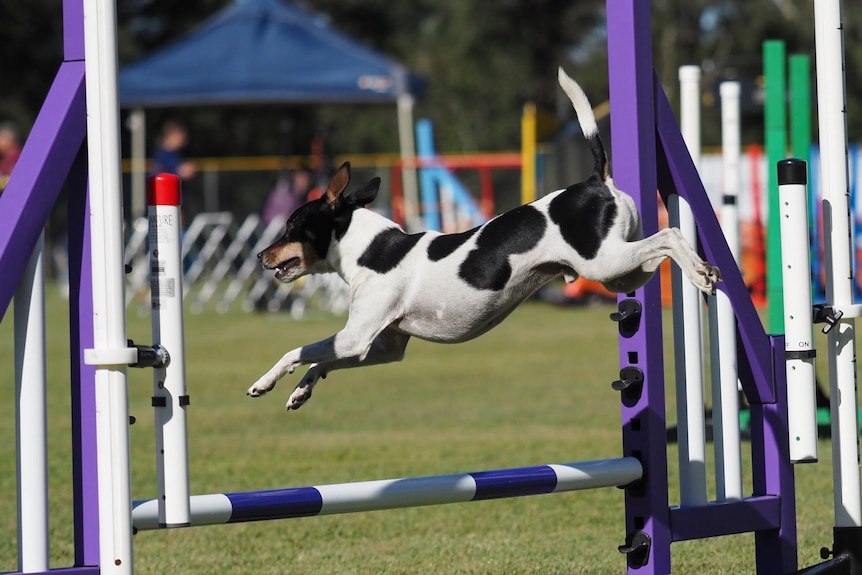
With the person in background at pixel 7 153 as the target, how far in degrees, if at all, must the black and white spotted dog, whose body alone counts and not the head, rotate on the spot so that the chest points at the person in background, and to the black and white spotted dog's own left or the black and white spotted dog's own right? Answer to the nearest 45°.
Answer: approximately 45° to the black and white spotted dog's own right

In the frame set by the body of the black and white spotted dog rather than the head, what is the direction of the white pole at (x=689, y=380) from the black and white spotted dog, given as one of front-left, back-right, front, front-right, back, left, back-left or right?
back-right

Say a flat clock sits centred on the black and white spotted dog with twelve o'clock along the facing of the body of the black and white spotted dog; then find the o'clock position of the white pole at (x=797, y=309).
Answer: The white pole is roughly at 5 o'clock from the black and white spotted dog.

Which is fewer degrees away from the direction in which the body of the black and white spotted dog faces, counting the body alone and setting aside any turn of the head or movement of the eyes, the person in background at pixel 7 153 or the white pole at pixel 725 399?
the person in background

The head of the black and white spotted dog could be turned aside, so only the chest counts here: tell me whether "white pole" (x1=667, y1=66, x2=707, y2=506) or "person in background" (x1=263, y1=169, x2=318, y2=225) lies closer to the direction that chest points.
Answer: the person in background

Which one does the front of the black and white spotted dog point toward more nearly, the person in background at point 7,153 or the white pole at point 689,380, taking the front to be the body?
the person in background

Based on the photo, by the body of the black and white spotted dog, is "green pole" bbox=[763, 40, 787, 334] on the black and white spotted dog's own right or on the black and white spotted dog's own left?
on the black and white spotted dog's own right

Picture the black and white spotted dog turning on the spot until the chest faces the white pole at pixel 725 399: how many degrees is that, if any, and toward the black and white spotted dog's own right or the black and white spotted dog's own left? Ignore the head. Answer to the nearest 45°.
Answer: approximately 135° to the black and white spotted dog's own right

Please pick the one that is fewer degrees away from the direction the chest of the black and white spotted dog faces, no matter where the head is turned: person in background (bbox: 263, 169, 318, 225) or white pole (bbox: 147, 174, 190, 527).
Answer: the white pole

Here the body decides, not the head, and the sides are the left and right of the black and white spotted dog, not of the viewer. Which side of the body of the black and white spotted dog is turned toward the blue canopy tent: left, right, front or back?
right

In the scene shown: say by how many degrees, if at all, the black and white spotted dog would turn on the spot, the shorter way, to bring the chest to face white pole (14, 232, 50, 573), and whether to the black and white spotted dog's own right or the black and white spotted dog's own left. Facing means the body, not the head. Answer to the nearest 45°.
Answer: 0° — it already faces it

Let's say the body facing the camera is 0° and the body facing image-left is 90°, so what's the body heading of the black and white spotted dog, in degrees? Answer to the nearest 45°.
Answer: approximately 90°
